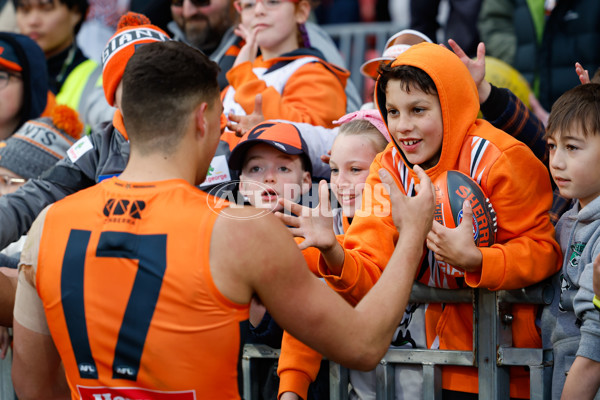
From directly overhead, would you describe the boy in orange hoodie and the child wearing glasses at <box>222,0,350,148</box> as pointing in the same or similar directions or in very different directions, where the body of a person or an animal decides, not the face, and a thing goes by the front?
same or similar directions

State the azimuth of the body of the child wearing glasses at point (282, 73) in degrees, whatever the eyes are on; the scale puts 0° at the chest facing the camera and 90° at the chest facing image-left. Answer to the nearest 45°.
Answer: approximately 45°

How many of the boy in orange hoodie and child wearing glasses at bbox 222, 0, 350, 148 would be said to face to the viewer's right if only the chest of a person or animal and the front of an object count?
0

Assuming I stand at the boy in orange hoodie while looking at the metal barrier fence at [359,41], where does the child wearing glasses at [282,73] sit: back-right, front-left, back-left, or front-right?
front-left

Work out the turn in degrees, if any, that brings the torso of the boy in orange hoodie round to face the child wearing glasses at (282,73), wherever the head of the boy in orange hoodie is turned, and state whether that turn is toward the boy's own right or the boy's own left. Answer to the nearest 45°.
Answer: approximately 90° to the boy's own right

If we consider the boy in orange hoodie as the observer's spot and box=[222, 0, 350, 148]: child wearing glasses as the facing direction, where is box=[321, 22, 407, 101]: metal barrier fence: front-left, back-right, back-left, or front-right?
front-right

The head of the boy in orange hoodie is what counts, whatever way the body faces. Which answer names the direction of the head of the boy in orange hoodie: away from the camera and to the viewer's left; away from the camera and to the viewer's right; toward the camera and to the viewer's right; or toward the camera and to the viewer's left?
toward the camera and to the viewer's left

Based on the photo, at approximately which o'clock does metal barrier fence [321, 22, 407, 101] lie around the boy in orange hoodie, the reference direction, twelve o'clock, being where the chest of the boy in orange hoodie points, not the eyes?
The metal barrier fence is roughly at 4 o'clock from the boy in orange hoodie.

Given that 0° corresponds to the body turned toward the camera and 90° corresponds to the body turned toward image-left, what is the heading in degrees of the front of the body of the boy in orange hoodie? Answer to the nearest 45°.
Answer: approximately 45°

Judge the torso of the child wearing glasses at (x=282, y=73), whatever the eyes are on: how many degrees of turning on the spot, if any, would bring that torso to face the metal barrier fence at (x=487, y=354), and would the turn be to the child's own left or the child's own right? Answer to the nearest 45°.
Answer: approximately 90° to the child's own left
